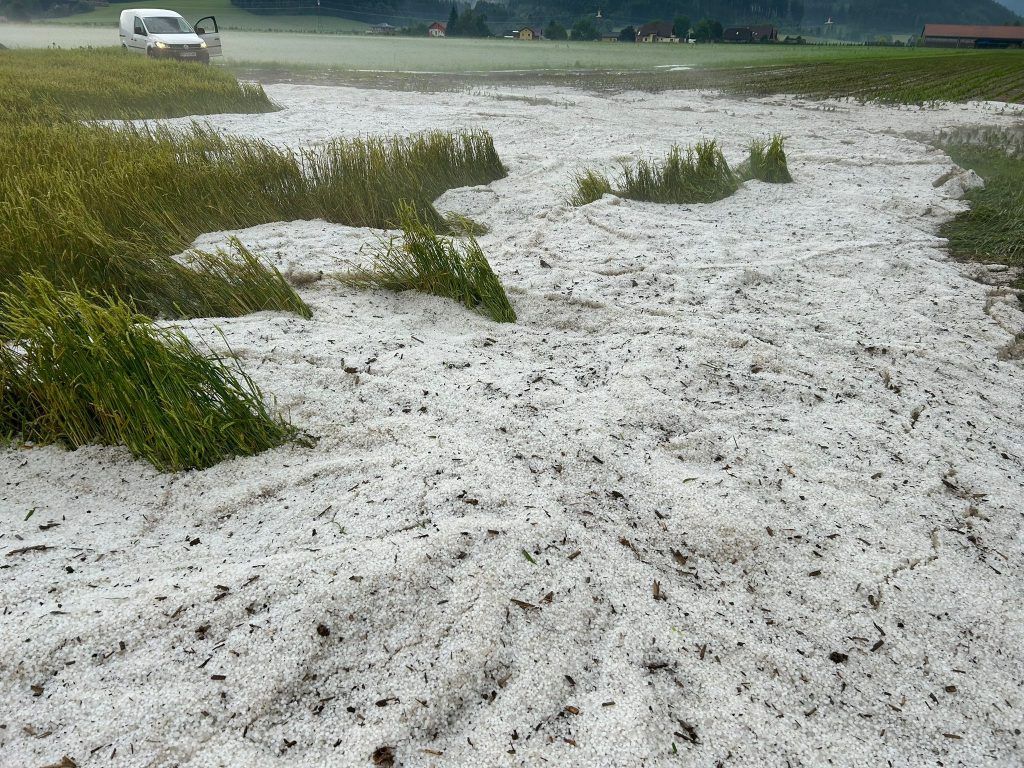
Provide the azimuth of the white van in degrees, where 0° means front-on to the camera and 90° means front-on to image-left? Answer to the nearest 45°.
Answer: approximately 315°

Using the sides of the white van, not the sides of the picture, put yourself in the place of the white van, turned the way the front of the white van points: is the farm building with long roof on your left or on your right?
on your left
